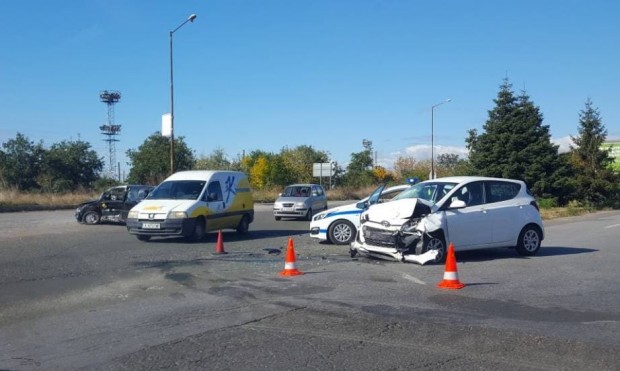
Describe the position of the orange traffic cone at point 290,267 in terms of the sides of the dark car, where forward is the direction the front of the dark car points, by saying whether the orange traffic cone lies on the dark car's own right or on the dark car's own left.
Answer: on the dark car's own left

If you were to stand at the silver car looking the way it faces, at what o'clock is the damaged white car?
The damaged white car is roughly at 10 o'clock from the silver car.

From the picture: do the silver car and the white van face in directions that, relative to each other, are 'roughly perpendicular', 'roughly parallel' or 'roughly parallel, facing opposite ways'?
roughly parallel

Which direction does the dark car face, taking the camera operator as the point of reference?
facing to the left of the viewer

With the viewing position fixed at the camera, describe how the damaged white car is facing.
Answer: facing the viewer and to the left of the viewer

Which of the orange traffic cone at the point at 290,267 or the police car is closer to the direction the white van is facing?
the orange traffic cone

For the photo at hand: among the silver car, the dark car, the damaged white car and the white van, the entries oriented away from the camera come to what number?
0

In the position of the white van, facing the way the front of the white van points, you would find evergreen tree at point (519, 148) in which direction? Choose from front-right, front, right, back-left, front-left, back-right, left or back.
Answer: back

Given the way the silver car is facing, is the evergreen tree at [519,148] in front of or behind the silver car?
behind

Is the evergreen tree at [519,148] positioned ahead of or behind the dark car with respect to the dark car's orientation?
behind

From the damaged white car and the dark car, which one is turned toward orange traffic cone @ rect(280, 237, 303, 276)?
the damaged white car

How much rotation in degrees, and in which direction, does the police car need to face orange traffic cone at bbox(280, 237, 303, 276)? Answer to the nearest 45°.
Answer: approximately 45° to its left

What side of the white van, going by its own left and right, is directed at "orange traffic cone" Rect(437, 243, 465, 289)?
left

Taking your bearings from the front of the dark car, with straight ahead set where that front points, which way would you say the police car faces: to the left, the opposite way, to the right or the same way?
the same way

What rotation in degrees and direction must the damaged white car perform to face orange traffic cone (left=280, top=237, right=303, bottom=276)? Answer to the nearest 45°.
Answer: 0° — it already faces it

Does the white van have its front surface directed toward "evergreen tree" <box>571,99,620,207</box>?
no

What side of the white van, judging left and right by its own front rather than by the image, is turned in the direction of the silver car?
back
